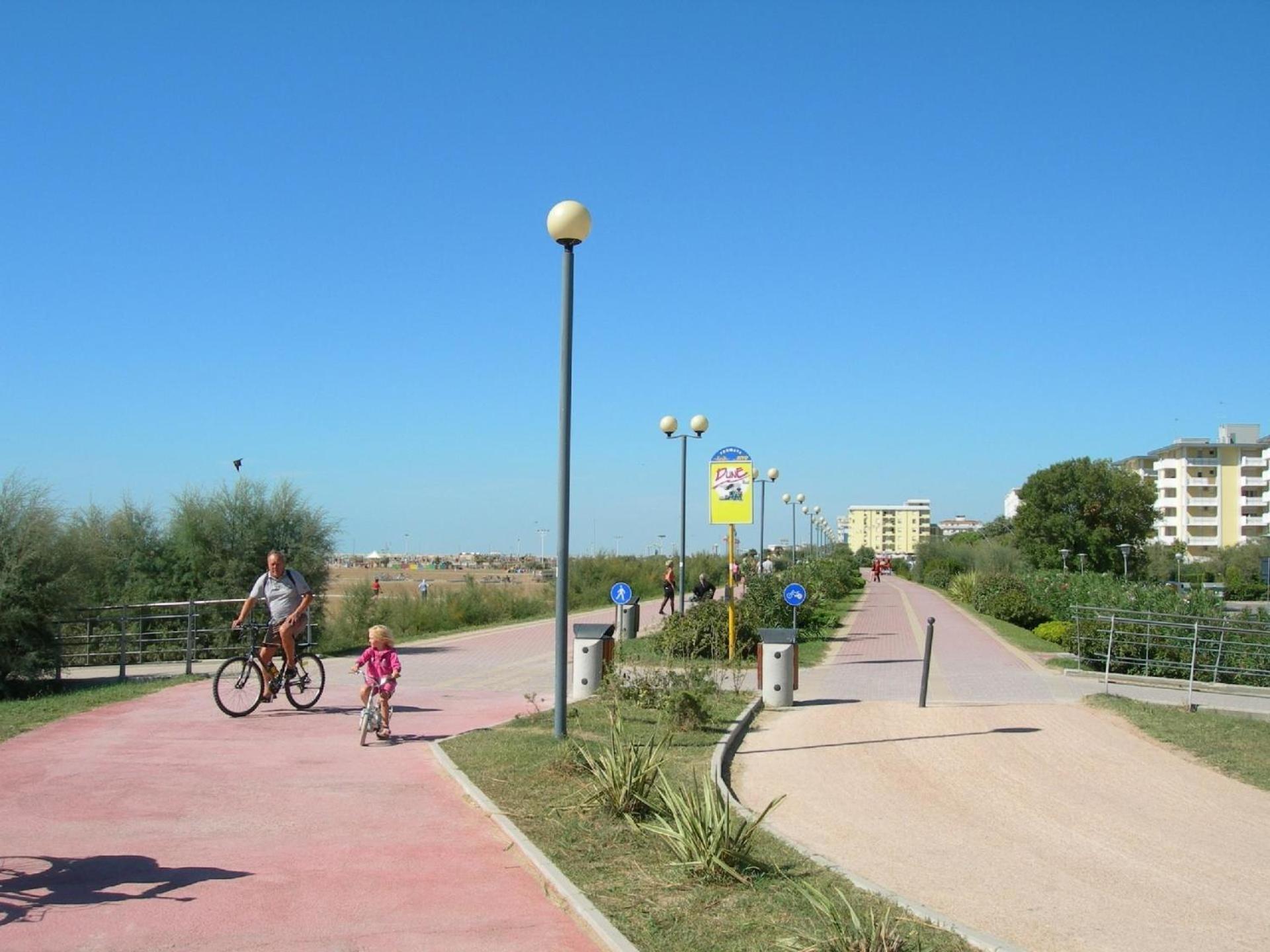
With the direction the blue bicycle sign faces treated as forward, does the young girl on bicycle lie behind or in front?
in front

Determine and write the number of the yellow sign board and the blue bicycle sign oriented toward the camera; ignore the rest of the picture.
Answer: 2

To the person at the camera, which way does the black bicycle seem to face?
facing the viewer and to the left of the viewer

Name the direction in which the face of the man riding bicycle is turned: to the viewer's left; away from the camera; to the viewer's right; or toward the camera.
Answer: toward the camera

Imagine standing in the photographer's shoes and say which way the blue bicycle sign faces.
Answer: facing the viewer

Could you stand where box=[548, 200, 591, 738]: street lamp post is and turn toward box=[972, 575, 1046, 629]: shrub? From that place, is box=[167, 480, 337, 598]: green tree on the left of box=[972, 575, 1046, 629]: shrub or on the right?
left

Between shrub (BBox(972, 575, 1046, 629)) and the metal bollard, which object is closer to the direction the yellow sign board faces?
the metal bollard

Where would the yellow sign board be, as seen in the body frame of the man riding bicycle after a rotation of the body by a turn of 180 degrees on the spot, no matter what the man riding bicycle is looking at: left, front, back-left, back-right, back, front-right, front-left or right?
front
